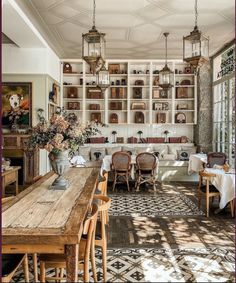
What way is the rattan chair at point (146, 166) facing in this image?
away from the camera

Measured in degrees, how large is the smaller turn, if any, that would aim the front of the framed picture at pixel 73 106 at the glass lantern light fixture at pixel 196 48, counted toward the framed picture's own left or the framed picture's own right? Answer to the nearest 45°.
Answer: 0° — it already faces it

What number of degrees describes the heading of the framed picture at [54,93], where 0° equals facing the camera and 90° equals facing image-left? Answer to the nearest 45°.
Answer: approximately 315°

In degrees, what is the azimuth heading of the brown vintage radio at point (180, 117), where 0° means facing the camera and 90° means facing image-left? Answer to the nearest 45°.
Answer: approximately 0°

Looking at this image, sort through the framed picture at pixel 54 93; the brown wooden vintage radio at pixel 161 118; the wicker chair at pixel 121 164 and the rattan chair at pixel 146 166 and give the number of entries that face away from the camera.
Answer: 2

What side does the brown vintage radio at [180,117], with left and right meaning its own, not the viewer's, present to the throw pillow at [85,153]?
right

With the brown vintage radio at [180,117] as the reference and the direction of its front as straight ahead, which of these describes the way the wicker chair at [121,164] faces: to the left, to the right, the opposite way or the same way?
the opposite way

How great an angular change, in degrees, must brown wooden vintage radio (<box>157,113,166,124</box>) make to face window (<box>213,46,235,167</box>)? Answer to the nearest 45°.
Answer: approximately 45° to its left

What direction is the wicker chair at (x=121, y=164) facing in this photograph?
away from the camera

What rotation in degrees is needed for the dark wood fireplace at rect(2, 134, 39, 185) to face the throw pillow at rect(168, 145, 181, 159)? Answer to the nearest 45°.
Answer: approximately 90° to its left
